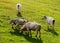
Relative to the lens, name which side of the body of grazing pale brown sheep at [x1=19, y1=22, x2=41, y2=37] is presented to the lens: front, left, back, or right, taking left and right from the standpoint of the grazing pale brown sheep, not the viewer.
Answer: left
